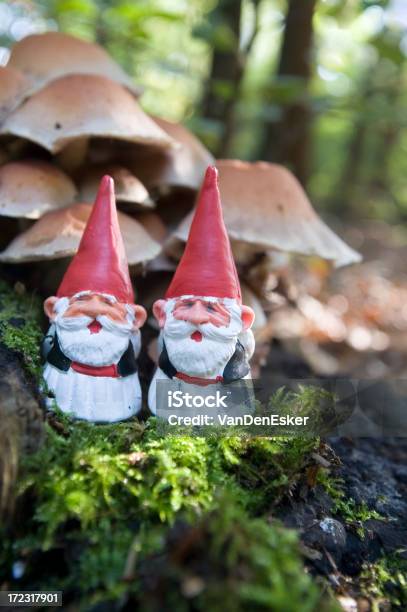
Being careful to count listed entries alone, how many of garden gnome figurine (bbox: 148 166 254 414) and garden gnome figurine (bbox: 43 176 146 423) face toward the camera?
2

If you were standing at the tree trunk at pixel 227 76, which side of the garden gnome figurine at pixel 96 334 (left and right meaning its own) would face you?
back

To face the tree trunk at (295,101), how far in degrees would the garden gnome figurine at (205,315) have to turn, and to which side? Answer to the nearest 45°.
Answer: approximately 180°

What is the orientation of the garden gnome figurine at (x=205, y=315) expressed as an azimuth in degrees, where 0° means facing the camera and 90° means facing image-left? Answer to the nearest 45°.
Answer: approximately 0°

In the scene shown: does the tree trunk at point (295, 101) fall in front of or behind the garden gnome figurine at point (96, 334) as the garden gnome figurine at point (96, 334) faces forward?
behind
